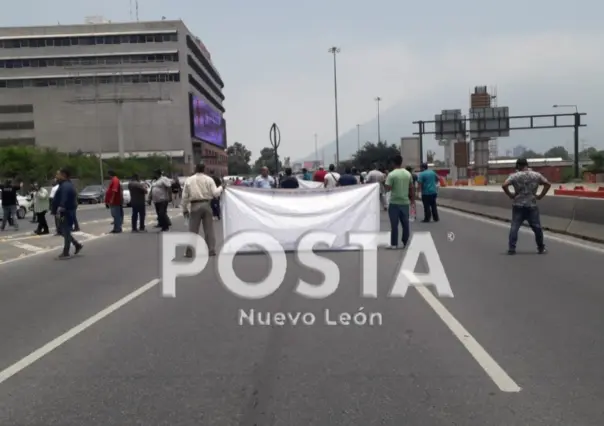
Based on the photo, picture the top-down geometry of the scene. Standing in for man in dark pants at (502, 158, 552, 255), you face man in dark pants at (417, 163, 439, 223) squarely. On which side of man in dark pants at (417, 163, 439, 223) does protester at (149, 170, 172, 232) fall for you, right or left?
left

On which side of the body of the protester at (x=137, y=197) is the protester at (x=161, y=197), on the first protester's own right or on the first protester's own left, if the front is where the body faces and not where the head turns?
on the first protester's own right

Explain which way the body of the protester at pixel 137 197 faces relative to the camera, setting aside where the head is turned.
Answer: away from the camera
